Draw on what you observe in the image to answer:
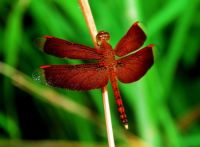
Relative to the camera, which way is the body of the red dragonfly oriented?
away from the camera
